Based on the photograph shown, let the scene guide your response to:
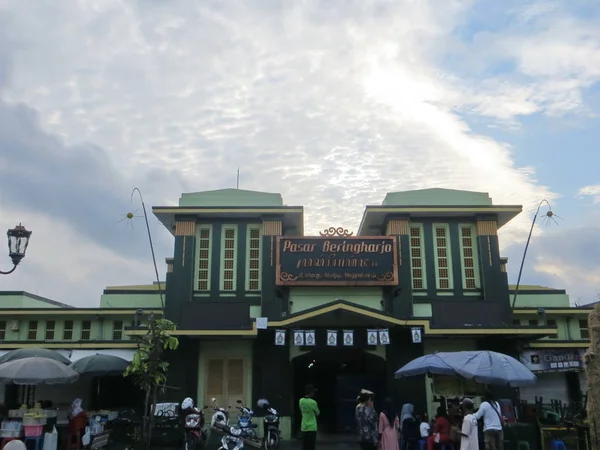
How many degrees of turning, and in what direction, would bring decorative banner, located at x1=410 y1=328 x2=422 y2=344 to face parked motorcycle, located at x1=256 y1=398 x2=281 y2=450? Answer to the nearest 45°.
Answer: approximately 45° to its right

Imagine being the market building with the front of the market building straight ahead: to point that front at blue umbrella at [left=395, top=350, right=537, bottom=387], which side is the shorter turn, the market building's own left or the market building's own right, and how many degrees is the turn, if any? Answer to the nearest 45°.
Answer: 0° — it already faces it

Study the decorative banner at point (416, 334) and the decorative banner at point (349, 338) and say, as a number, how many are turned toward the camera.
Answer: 2

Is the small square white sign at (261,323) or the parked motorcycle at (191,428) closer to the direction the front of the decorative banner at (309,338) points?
the parked motorcycle

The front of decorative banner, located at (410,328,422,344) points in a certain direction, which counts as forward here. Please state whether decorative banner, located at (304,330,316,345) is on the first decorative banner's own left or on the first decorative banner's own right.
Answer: on the first decorative banner's own right

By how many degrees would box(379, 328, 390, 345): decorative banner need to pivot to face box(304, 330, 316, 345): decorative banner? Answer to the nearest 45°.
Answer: approximately 90° to its right

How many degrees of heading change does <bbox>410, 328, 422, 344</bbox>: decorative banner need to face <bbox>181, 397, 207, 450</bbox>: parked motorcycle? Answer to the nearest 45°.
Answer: approximately 45° to its right

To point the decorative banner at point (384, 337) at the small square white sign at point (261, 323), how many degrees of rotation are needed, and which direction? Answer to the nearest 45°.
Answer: approximately 90° to its right

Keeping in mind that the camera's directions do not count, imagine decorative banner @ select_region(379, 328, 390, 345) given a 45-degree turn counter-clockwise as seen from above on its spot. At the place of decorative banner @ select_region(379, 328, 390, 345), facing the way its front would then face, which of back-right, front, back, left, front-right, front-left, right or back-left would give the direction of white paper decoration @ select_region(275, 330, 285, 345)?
back-right

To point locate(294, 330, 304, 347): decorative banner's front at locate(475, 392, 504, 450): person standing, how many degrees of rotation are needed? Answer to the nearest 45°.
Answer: approximately 45° to its left

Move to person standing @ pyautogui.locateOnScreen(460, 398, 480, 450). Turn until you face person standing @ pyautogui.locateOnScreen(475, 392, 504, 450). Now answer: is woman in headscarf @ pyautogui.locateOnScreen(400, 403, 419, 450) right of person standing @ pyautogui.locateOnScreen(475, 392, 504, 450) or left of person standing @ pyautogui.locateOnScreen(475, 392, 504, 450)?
left

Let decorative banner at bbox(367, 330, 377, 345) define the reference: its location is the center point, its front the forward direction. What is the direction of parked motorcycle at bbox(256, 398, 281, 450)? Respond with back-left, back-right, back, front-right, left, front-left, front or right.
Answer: front-right
